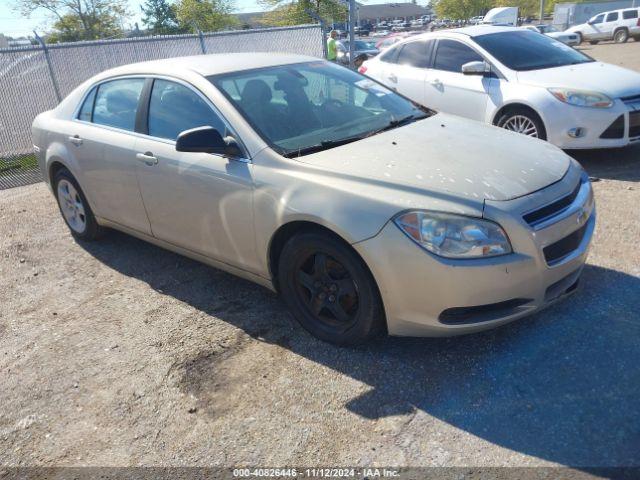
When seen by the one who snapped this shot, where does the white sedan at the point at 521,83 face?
facing the viewer and to the right of the viewer

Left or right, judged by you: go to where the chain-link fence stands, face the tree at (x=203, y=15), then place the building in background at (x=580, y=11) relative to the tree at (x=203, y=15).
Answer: right

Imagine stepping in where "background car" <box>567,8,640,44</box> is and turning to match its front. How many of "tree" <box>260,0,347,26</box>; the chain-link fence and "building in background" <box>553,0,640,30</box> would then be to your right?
1

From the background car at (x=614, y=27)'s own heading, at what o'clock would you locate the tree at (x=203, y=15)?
The tree is roughly at 12 o'clock from the background car.

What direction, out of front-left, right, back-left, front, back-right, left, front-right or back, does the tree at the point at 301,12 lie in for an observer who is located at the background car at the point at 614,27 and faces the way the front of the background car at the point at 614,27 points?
front-left

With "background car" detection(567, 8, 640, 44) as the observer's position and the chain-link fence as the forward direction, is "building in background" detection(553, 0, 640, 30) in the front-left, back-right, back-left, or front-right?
back-right

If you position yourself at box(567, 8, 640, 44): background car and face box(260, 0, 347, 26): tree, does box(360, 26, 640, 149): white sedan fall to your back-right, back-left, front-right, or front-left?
front-left

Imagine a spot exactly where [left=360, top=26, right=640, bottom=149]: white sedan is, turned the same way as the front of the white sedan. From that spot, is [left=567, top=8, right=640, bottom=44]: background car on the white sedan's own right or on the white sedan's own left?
on the white sedan's own left

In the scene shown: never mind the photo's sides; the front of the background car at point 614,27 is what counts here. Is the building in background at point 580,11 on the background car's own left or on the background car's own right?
on the background car's own right

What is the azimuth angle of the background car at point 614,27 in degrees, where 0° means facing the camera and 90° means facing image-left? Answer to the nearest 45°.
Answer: approximately 90°

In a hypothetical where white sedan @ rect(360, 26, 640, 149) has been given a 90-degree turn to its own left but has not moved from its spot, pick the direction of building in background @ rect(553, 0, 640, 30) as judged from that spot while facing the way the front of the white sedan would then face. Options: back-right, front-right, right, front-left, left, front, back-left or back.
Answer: front-left

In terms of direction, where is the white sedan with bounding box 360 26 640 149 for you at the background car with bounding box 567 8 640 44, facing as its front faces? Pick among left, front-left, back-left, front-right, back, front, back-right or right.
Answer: left

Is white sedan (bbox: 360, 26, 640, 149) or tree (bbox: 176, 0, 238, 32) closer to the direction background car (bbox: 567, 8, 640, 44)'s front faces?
the tree

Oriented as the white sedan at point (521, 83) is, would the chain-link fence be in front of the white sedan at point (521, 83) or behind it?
behind

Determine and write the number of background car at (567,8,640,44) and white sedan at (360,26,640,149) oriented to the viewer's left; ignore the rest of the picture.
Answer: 1

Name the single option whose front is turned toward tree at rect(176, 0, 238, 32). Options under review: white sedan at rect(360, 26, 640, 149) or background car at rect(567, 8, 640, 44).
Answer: the background car

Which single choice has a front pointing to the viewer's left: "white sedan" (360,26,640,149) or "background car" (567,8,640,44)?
the background car
